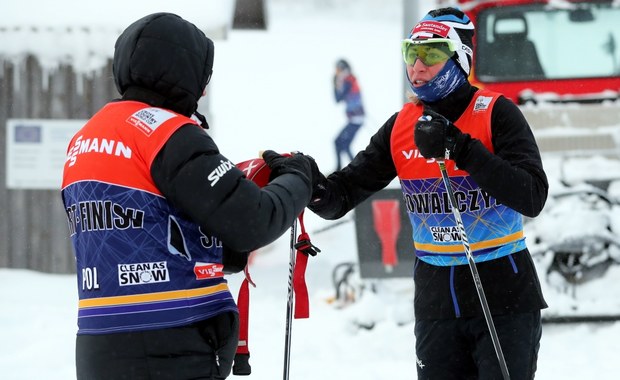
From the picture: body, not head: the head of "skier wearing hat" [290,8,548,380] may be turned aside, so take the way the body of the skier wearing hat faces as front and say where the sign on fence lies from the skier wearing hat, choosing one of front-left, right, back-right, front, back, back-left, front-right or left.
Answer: right

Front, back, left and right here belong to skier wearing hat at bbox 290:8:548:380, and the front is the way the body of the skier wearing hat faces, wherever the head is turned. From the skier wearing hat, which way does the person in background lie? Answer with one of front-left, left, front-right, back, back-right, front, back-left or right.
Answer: back-right

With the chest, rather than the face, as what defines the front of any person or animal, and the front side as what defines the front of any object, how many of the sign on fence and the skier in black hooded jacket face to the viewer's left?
0

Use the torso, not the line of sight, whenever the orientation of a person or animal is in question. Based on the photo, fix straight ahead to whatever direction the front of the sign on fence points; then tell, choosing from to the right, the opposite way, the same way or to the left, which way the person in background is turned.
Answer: to the right

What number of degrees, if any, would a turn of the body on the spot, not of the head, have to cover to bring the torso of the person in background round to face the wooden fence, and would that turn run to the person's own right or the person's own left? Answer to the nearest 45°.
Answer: approximately 45° to the person's own left

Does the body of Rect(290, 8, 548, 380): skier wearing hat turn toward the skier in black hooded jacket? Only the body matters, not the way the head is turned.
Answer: yes

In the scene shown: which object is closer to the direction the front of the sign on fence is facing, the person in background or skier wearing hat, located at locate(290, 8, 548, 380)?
the skier wearing hat

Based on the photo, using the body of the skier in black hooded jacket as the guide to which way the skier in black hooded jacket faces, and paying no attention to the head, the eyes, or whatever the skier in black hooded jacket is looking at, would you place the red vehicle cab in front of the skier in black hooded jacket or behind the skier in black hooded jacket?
in front

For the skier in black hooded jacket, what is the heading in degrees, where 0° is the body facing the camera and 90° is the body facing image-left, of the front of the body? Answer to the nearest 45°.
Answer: approximately 225°

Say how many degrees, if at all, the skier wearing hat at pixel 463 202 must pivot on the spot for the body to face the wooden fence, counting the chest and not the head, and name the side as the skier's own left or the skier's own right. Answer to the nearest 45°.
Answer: approximately 90° to the skier's own right

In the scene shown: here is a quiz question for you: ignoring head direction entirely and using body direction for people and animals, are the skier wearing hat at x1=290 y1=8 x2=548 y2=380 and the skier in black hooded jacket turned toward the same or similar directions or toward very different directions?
very different directions

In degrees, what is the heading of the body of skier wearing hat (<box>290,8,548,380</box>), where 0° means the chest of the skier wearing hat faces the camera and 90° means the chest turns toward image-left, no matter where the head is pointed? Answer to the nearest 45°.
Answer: approximately 45°

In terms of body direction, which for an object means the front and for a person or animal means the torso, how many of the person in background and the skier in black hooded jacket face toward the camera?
0

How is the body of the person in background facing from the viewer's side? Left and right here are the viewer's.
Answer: facing to the left of the viewer

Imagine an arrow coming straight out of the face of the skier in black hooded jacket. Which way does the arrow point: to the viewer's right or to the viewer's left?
to the viewer's right

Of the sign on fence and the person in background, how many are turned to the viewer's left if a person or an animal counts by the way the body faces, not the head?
1
